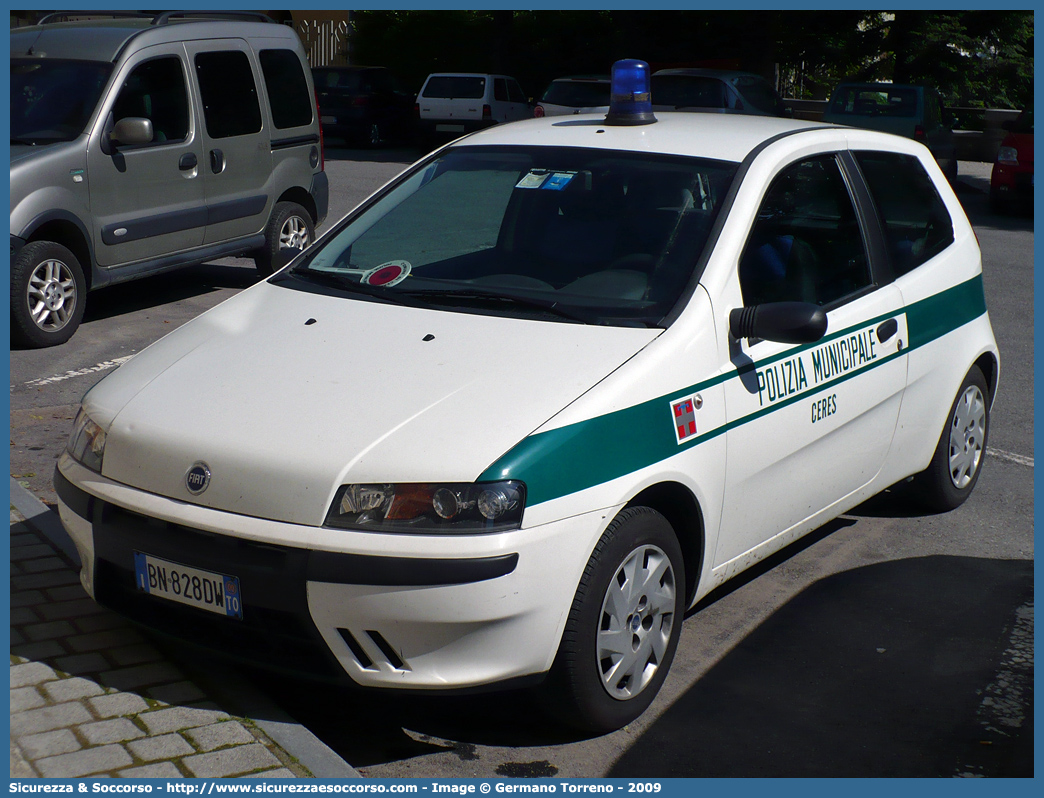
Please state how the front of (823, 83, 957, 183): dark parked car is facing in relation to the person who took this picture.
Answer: facing away from the viewer and to the right of the viewer

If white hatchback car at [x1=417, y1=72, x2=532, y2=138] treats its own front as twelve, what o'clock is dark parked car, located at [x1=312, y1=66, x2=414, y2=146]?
The dark parked car is roughly at 8 o'clock from the white hatchback car.

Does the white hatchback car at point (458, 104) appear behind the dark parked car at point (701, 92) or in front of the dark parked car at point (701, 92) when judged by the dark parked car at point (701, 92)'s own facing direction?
behind

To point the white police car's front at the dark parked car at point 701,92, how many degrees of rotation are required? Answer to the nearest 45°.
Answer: approximately 135° to its right

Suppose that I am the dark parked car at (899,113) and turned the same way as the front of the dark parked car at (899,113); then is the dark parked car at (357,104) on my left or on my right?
on my left

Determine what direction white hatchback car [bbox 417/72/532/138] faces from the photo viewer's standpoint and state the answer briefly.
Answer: facing away from the viewer and to the right of the viewer

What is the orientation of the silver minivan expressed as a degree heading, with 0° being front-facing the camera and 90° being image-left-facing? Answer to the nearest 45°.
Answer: approximately 45°

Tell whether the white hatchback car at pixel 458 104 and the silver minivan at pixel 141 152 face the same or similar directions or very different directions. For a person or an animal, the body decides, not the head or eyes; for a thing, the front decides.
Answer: very different directions
